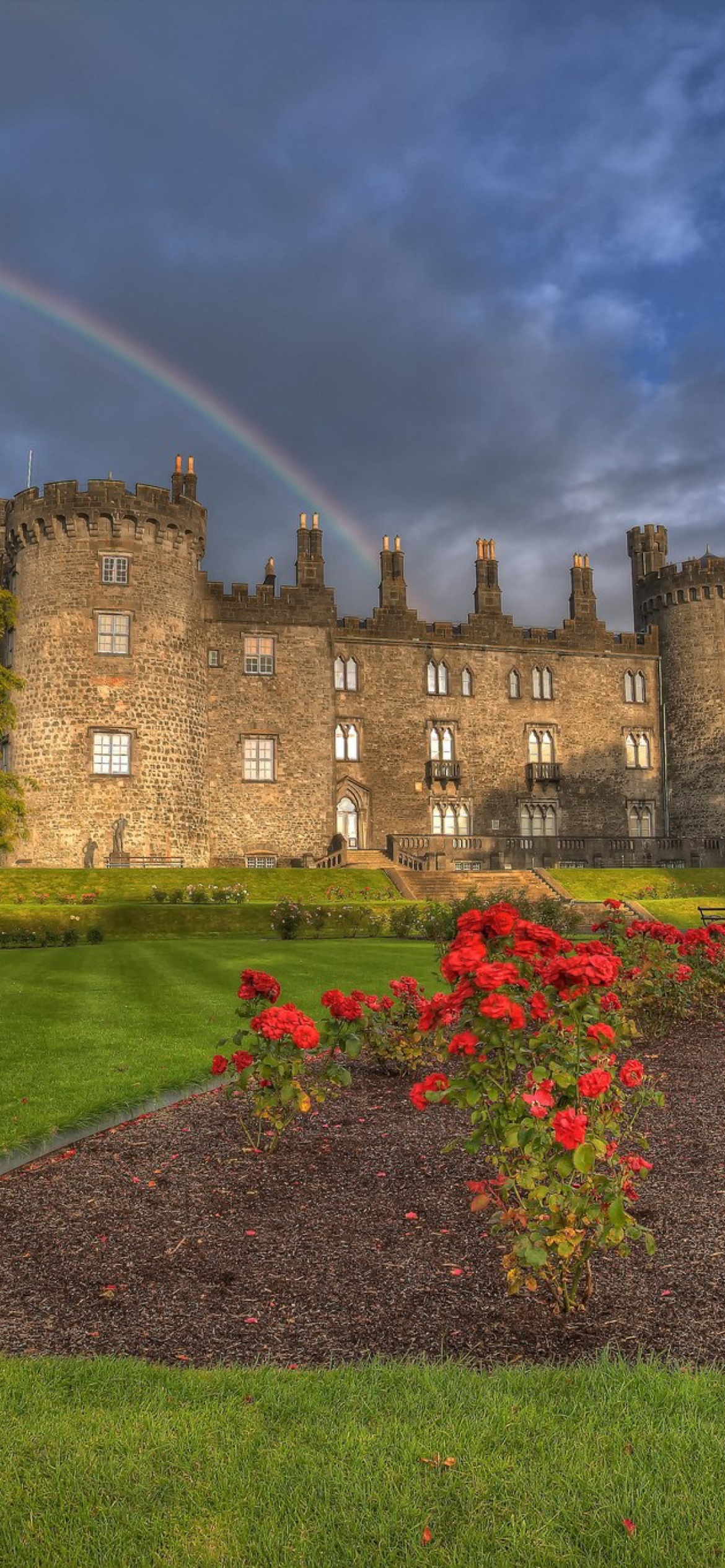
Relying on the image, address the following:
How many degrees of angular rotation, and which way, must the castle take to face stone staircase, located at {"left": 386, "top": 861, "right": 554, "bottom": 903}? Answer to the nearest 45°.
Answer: approximately 45° to its left

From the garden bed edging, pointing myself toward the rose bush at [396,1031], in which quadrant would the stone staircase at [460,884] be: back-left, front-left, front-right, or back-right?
front-left

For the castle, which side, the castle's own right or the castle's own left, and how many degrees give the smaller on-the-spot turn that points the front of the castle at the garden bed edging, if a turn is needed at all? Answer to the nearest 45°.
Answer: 0° — it already faces it

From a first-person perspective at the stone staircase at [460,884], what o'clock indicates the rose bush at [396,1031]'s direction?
The rose bush is roughly at 12 o'clock from the stone staircase.

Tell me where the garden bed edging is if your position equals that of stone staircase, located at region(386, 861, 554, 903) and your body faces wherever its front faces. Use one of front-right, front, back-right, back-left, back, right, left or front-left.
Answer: front

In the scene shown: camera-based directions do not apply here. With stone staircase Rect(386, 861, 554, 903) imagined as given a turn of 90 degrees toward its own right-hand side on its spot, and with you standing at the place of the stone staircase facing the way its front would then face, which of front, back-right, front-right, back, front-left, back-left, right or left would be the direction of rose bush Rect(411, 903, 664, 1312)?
left

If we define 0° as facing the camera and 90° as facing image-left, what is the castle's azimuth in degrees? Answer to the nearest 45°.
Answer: approximately 0°

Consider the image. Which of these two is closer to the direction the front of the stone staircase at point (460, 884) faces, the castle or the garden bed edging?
the garden bed edging

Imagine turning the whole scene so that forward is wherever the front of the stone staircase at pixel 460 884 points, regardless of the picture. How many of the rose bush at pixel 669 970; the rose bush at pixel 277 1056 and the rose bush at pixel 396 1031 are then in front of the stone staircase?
3

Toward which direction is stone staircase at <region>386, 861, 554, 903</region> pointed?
toward the camera

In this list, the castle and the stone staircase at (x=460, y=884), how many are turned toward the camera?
2

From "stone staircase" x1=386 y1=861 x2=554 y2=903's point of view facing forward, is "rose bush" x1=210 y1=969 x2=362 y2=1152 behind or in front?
in front

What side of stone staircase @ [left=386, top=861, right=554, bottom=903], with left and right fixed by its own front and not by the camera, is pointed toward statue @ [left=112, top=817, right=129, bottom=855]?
right
